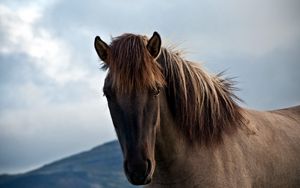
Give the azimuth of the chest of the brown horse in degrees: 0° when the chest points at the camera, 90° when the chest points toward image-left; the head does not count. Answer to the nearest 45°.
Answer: approximately 45°
